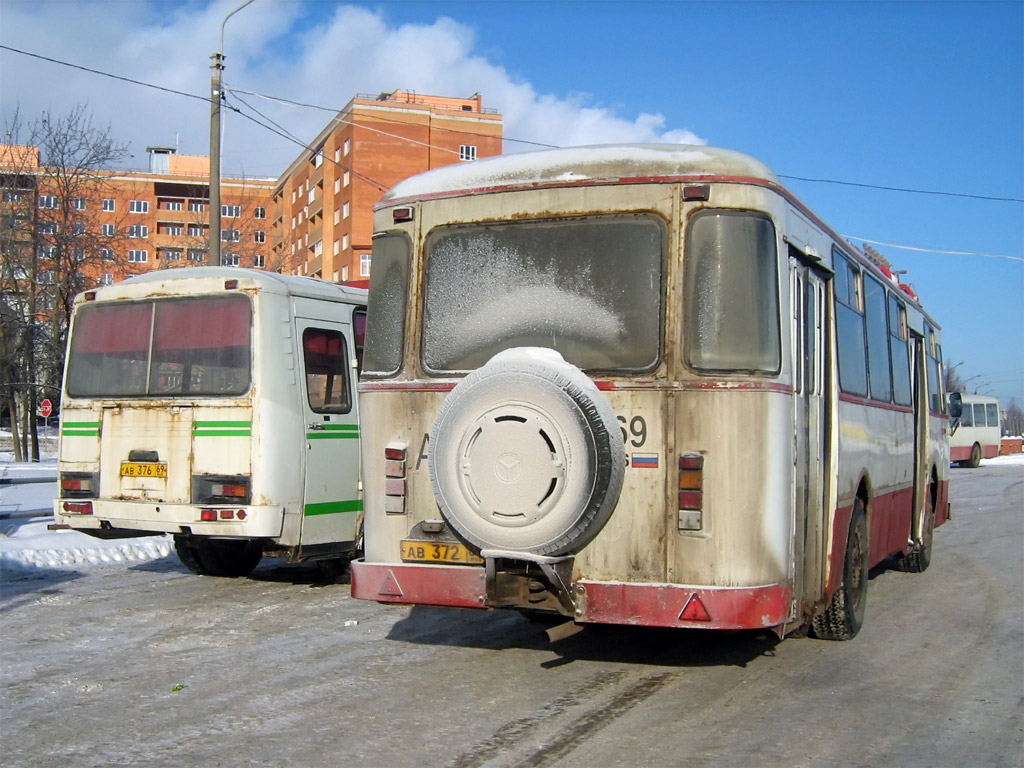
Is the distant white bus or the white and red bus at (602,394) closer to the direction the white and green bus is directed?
the distant white bus

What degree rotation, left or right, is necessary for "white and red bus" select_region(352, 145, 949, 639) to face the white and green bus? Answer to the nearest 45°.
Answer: approximately 90° to its left

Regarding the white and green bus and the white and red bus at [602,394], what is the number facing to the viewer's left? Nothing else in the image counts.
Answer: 0

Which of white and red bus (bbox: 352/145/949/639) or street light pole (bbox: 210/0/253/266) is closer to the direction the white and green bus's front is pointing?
the street light pole

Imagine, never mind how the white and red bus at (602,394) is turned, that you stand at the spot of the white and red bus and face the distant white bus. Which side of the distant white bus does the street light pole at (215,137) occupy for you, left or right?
left

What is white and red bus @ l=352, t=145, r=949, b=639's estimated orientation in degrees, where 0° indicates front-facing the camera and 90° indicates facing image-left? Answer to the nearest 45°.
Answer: approximately 225°

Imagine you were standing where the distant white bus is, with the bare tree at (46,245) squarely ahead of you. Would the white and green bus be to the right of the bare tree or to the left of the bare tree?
left

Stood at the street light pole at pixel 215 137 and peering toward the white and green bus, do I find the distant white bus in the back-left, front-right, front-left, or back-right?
back-left

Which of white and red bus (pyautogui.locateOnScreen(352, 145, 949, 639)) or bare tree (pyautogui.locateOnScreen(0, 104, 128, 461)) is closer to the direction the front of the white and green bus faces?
the bare tree

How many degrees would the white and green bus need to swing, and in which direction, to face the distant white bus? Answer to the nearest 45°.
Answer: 0° — it already faces it

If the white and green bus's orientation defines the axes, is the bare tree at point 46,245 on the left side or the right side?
on its left

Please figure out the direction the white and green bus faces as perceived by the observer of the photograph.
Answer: facing away from the viewer and to the right of the viewer
